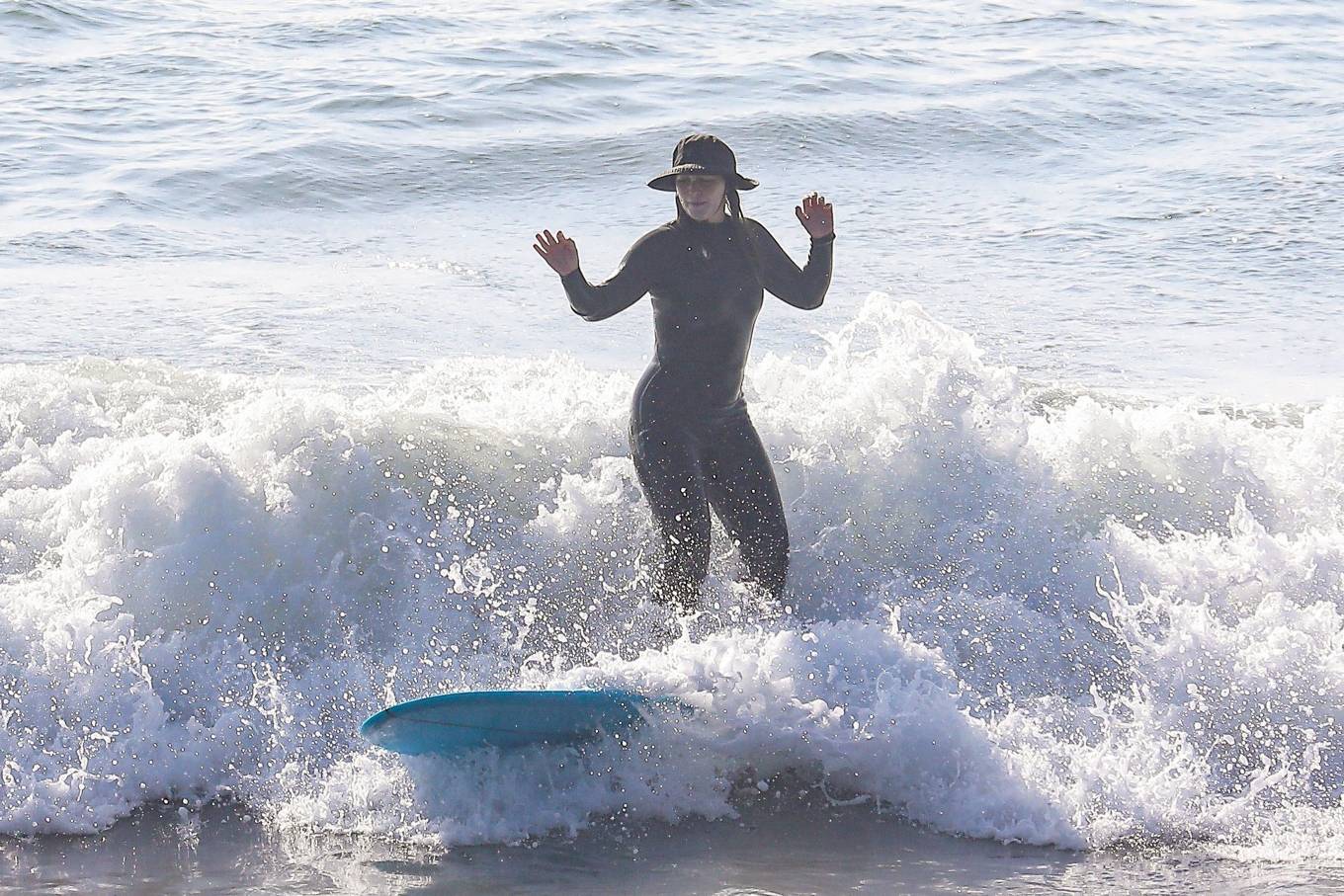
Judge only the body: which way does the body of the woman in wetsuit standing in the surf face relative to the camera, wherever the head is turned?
toward the camera

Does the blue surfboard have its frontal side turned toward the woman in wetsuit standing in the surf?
no

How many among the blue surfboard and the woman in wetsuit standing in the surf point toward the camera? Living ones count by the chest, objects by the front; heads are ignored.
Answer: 1

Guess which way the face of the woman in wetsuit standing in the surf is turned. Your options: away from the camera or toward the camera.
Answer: toward the camera

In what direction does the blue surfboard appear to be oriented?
to the viewer's left

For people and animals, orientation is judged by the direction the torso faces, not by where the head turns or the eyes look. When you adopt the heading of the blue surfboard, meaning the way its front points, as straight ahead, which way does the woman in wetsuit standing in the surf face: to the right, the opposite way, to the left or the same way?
to the left

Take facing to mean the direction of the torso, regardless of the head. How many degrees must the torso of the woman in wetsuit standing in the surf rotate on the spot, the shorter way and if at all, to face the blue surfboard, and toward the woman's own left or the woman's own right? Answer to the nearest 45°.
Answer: approximately 45° to the woman's own right

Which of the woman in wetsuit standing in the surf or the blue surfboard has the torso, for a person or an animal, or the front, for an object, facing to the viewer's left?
the blue surfboard
